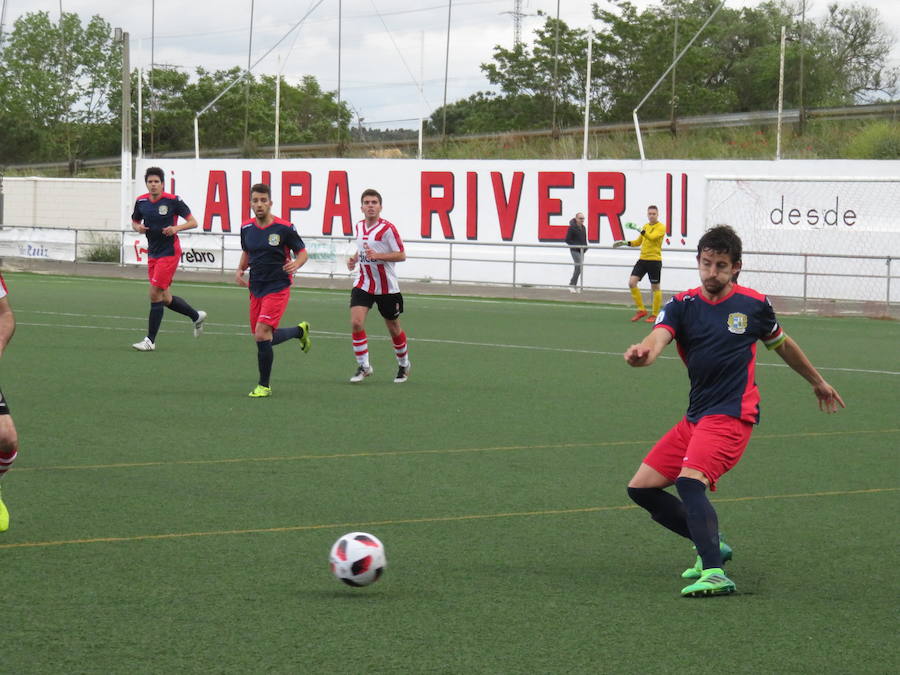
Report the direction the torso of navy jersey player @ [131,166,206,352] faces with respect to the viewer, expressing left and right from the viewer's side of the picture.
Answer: facing the viewer and to the left of the viewer

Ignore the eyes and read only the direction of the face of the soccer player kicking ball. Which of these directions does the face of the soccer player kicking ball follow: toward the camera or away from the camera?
toward the camera

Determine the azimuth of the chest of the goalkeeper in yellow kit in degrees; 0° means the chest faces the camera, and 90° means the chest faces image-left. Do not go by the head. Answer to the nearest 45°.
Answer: approximately 45°

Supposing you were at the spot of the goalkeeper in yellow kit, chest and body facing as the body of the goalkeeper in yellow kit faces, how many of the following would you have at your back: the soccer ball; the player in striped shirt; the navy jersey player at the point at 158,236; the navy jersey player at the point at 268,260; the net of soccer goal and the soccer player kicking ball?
1

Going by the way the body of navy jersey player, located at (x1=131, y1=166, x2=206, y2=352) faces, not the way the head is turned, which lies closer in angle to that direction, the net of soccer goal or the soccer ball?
the soccer ball

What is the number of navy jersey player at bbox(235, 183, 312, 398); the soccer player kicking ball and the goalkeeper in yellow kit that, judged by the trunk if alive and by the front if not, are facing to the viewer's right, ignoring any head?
0

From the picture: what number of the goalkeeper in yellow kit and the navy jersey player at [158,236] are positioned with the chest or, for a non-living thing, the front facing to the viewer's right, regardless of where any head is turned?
0

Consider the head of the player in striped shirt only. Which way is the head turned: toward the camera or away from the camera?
toward the camera

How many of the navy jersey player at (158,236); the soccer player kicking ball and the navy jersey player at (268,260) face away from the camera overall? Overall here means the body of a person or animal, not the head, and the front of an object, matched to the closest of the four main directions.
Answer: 0

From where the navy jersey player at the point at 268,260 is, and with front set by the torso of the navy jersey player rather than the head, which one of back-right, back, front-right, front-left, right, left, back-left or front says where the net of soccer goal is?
back
